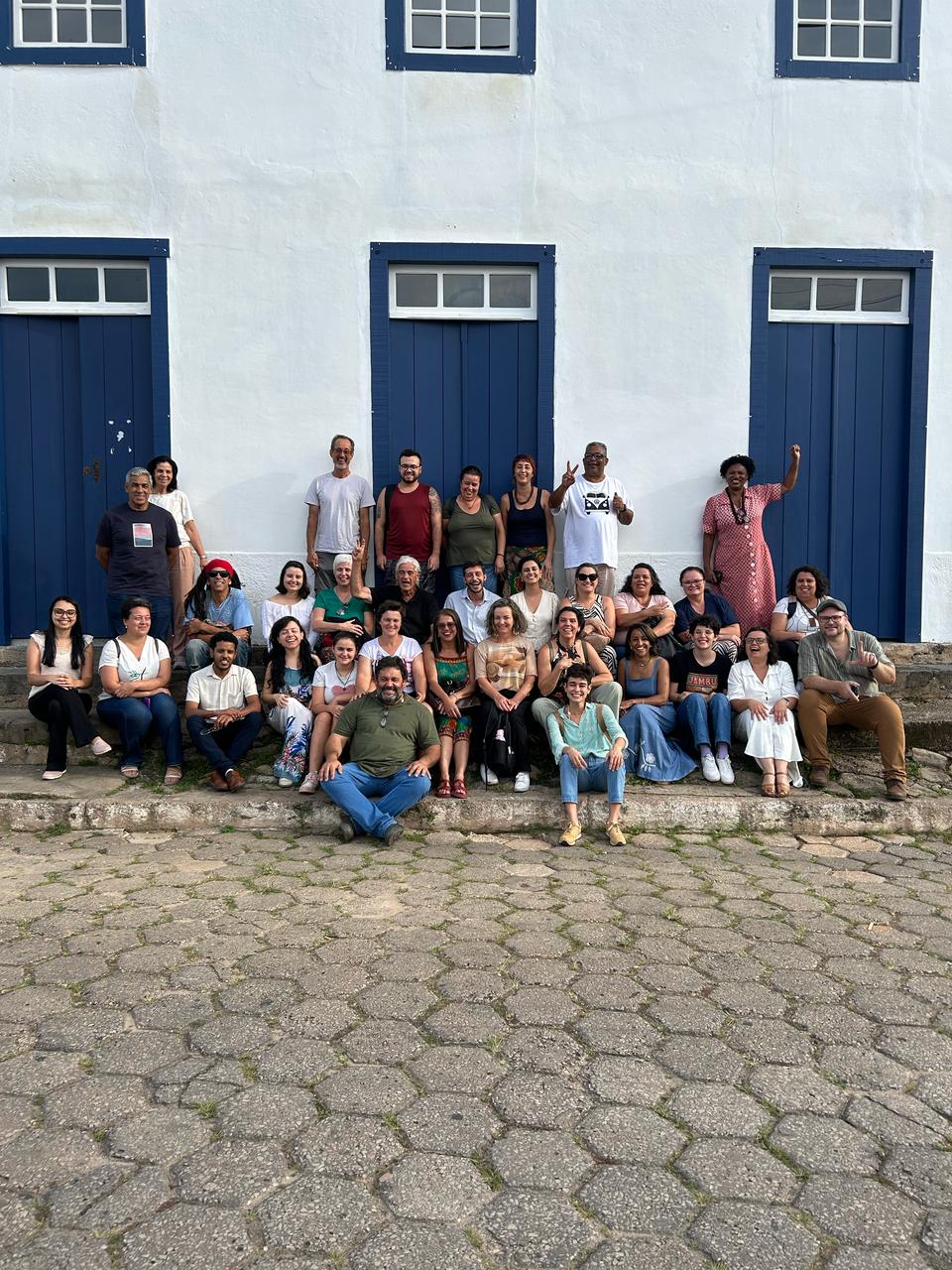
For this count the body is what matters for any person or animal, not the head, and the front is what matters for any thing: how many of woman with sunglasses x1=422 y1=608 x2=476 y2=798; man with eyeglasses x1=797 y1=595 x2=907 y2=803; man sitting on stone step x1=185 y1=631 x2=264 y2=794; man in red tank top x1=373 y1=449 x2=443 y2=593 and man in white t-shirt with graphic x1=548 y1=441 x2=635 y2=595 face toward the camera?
5

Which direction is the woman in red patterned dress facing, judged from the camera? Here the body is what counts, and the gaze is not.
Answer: toward the camera

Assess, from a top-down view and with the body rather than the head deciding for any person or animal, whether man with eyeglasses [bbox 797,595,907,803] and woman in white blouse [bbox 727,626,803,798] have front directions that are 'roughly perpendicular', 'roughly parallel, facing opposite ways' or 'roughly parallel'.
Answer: roughly parallel

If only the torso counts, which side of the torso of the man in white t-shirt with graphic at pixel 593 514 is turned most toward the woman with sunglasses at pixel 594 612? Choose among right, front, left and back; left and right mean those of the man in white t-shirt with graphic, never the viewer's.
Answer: front

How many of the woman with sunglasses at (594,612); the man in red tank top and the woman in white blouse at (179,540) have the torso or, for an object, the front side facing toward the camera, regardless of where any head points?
3

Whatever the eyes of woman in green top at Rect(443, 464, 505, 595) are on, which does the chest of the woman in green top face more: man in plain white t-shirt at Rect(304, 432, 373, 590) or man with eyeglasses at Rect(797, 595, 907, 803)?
the man with eyeglasses

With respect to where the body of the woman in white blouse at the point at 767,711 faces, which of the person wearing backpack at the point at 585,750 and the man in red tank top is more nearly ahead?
the person wearing backpack

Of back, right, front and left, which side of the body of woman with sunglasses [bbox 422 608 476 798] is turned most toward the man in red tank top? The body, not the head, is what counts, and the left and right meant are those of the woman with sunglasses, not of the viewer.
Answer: back

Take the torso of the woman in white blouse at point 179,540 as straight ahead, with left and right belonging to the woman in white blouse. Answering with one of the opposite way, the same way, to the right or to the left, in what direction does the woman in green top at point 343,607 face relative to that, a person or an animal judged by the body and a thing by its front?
the same way

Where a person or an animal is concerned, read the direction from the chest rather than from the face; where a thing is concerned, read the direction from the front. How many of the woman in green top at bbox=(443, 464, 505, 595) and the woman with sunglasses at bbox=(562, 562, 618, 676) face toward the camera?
2

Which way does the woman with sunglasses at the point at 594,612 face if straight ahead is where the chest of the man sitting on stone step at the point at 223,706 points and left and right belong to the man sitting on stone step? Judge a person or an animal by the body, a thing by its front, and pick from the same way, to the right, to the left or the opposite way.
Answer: the same way

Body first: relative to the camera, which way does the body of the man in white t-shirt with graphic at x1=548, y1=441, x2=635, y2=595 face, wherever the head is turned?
toward the camera

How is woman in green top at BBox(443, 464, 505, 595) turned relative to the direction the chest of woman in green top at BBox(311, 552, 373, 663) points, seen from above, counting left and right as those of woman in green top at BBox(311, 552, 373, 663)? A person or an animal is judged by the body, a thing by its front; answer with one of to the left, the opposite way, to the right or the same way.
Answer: the same way

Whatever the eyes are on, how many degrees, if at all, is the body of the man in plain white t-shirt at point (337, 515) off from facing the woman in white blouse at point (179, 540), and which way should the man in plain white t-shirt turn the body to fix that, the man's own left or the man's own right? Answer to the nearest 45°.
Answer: approximately 90° to the man's own right

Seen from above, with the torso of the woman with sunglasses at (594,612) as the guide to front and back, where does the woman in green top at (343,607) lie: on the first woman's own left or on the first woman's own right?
on the first woman's own right

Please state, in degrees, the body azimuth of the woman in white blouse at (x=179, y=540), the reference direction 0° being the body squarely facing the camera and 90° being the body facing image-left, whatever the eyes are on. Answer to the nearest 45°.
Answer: approximately 0°

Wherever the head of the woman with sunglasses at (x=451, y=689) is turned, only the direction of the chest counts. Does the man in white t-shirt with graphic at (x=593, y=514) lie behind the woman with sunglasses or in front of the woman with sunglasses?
behind

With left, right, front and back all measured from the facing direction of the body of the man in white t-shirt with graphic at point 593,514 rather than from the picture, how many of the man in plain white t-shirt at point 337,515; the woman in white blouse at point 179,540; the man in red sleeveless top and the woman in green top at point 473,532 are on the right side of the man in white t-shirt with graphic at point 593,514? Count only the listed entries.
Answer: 4
